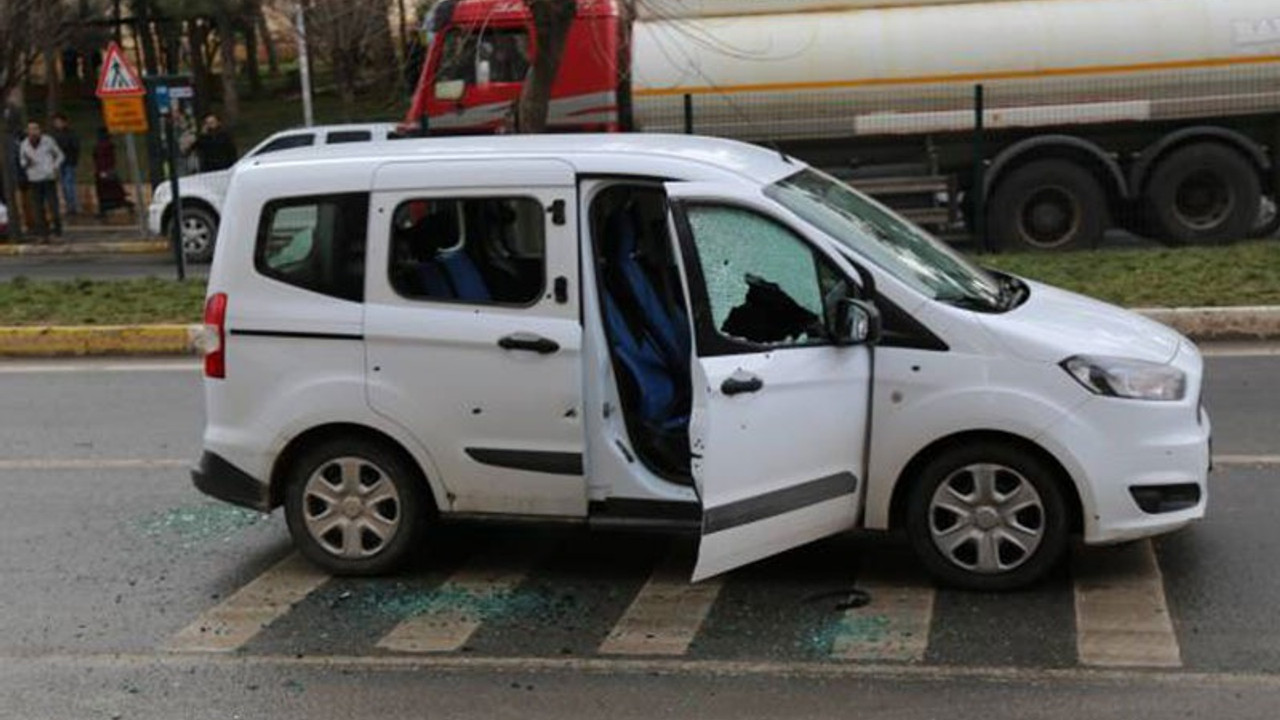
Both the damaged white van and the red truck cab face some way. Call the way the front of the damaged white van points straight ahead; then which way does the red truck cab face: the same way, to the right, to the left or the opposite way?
the opposite way

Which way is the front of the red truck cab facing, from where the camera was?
facing to the left of the viewer

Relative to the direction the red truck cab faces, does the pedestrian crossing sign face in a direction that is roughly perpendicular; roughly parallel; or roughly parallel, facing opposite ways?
roughly perpendicular

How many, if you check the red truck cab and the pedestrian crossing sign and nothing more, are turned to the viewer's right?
0

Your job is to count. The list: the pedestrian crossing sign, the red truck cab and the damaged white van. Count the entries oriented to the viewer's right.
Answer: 1

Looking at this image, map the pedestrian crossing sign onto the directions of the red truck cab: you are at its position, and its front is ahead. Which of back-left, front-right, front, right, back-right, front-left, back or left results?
front-right

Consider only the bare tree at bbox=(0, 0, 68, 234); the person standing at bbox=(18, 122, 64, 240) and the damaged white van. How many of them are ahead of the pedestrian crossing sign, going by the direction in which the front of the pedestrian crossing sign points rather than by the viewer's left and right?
1

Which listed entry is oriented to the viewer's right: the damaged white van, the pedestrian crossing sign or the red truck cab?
the damaged white van

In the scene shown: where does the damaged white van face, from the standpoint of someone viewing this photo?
facing to the right of the viewer

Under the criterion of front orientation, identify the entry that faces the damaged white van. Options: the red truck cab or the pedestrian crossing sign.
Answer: the pedestrian crossing sign

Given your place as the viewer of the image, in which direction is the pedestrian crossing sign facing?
facing the viewer
